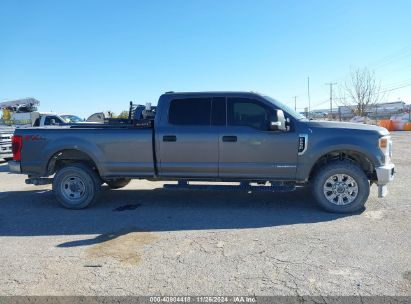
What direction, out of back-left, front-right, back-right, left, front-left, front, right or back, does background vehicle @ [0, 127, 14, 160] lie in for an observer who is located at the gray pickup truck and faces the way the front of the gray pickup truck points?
back-left

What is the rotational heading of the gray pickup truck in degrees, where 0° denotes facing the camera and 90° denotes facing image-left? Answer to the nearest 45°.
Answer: approximately 270°
